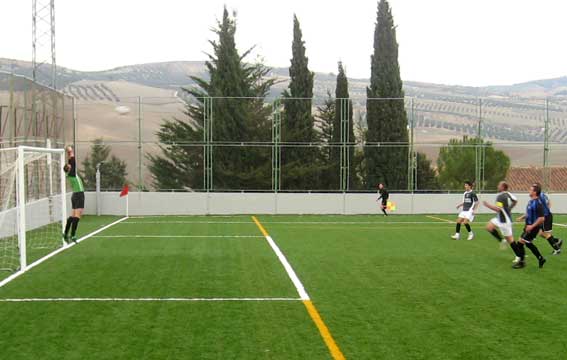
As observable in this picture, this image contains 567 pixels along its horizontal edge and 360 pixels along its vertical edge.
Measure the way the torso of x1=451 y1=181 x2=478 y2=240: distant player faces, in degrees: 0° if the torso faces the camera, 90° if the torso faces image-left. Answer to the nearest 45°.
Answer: approximately 45°

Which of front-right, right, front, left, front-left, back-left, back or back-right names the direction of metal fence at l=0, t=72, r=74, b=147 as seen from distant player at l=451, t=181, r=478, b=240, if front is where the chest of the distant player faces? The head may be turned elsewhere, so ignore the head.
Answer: front-right

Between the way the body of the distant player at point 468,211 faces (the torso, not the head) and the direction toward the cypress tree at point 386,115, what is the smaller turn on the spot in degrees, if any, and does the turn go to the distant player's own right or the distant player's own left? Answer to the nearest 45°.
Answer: approximately 135° to the distant player's own right

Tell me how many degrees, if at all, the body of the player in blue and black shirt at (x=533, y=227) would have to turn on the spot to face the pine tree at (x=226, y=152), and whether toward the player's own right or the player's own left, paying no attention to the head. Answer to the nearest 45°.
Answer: approximately 45° to the player's own right

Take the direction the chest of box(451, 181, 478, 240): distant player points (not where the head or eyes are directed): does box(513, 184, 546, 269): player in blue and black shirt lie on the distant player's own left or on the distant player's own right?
on the distant player's own left

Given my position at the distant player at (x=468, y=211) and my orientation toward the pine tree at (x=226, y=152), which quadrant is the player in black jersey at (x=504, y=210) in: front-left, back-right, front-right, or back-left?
back-left

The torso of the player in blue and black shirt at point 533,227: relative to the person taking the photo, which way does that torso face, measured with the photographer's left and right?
facing to the left of the viewer

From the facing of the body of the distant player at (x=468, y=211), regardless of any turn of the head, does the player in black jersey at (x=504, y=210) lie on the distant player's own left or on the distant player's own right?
on the distant player's own left
